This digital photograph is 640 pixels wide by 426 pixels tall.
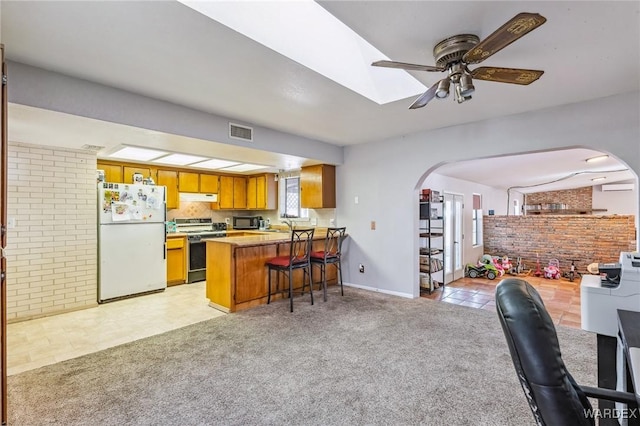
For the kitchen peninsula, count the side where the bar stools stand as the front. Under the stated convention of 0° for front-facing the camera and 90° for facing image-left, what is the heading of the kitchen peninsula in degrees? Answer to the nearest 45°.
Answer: approximately 315°

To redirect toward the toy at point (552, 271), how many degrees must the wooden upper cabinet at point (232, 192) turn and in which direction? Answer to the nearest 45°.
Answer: approximately 90° to its left

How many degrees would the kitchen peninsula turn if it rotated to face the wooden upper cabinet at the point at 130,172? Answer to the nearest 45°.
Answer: approximately 180°
